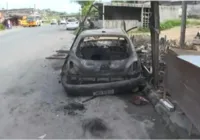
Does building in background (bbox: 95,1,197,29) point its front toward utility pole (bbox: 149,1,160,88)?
yes

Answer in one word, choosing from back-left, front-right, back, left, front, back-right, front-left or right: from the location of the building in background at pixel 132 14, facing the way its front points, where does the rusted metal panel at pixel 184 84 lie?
front

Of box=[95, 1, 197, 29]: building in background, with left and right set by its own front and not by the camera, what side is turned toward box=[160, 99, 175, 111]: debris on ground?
front

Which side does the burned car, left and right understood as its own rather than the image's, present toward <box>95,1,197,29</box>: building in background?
front

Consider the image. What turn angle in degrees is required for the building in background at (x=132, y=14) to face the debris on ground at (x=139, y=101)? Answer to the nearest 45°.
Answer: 0° — it already faces it

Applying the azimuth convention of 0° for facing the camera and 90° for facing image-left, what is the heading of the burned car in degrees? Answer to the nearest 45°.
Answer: approximately 180°

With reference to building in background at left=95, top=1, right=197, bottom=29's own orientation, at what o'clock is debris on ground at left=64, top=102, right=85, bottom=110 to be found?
The debris on ground is roughly at 12 o'clock from the building in background.

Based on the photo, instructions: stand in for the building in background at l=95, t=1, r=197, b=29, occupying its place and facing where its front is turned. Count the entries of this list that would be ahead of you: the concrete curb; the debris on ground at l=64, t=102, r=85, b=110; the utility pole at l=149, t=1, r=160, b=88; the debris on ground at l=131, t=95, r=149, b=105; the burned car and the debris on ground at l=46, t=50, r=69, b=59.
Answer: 6

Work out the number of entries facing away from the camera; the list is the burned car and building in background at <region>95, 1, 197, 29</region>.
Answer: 1

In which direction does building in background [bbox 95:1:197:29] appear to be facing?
toward the camera

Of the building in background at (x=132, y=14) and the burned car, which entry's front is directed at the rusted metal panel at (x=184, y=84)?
the building in background

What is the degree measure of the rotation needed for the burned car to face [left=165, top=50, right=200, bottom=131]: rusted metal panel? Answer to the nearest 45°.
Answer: approximately 135° to its right

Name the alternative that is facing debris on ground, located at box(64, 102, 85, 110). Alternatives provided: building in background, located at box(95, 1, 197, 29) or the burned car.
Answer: the building in background

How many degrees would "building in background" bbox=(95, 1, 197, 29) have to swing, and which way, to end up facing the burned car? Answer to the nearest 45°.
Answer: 0° — it already faces it

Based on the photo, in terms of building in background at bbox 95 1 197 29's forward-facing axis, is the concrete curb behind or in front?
in front

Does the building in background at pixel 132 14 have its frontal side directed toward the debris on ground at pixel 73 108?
yes

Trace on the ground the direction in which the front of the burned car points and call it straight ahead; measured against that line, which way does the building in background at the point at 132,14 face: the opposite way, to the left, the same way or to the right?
the opposite way

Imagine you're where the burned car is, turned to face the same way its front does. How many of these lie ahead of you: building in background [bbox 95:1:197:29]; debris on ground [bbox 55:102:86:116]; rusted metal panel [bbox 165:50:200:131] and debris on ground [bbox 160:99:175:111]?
1

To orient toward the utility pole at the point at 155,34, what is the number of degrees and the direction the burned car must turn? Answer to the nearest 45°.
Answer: approximately 90° to its right

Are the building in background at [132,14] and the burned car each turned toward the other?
yes
